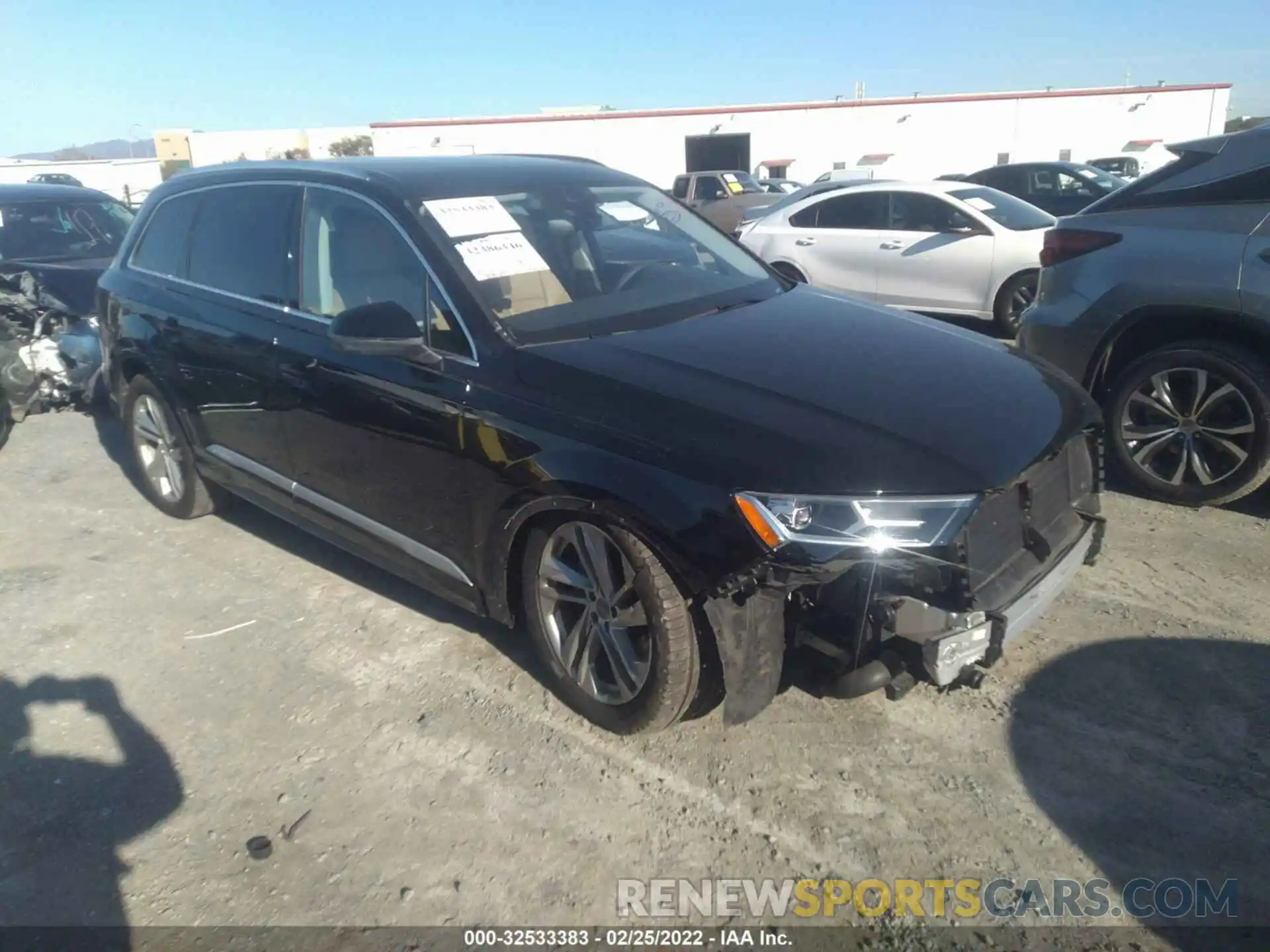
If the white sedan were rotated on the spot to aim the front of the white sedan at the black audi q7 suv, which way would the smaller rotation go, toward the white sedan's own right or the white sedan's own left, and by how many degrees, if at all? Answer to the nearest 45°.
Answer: approximately 45° to the white sedan's own right

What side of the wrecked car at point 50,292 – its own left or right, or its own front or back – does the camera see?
front

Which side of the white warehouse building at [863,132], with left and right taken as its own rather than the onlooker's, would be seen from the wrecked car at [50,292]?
front

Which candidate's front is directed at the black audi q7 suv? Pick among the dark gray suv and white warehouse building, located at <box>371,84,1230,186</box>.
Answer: the white warehouse building

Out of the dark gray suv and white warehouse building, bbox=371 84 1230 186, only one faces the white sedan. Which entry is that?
the white warehouse building

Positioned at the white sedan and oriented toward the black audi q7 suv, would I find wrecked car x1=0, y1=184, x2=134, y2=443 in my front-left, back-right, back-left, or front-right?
front-right

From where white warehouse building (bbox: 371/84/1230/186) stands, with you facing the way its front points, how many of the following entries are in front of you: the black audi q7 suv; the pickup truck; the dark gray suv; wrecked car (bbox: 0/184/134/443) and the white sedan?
5

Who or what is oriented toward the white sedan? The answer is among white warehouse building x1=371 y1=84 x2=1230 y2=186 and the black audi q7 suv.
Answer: the white warehouse building

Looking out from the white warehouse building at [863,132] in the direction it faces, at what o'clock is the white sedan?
The white sedan is roughly at 12 o'clock from the white warehouse building.

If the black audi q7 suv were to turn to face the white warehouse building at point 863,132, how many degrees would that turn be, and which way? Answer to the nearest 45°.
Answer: approximately 135° to its left

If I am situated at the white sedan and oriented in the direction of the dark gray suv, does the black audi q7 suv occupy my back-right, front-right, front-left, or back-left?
front-right

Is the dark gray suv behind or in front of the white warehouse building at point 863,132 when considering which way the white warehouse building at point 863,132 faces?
in front

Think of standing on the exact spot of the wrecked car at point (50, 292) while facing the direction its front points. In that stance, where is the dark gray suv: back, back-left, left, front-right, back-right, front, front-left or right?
front-left

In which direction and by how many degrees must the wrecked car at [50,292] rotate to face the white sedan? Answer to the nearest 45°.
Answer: approximately 90° to its left

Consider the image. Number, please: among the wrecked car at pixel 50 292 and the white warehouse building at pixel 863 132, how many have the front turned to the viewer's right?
0

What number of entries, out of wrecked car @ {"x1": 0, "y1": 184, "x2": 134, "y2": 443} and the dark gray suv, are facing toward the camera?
1
